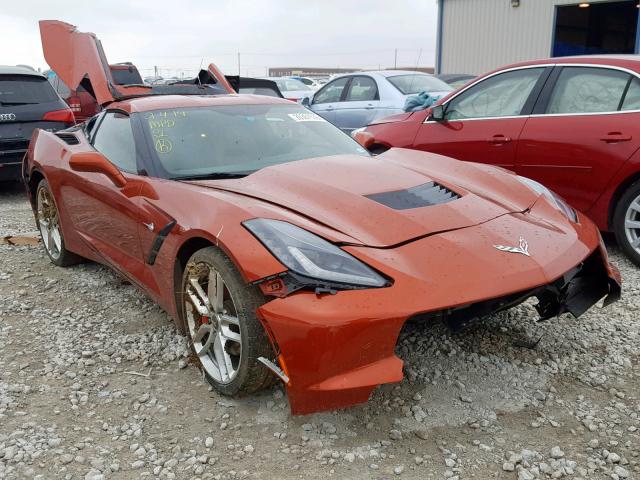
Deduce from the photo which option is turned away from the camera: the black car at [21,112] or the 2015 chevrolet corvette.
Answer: the black car

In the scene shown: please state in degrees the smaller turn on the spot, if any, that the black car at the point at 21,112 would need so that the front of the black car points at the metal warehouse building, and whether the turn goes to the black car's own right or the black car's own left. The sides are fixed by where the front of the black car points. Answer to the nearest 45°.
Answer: approximately 45° to the black car's own right

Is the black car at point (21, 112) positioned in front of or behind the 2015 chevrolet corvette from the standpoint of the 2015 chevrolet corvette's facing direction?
behind

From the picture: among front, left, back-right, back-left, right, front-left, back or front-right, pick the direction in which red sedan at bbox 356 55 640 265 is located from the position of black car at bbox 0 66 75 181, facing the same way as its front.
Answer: back-right

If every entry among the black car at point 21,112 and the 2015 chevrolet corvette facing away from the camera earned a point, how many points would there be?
1

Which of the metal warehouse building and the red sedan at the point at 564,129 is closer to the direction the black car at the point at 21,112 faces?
the metal warehouse building

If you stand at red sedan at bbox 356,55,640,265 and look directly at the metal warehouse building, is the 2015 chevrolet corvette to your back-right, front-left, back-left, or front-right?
back-left

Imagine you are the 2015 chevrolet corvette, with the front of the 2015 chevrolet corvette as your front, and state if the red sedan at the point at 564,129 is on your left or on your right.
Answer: on your left

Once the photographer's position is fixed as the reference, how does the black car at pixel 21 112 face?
facing away from the viewer

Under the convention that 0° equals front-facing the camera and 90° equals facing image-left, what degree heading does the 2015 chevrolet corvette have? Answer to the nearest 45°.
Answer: approximately 315°

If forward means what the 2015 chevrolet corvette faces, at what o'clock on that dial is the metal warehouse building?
The metal warehouse building is roughly at 8 o'clock from the 2015 chevrolet corvette.

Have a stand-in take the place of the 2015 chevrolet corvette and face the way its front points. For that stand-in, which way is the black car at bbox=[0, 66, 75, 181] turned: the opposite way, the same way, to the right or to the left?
the opposite way
